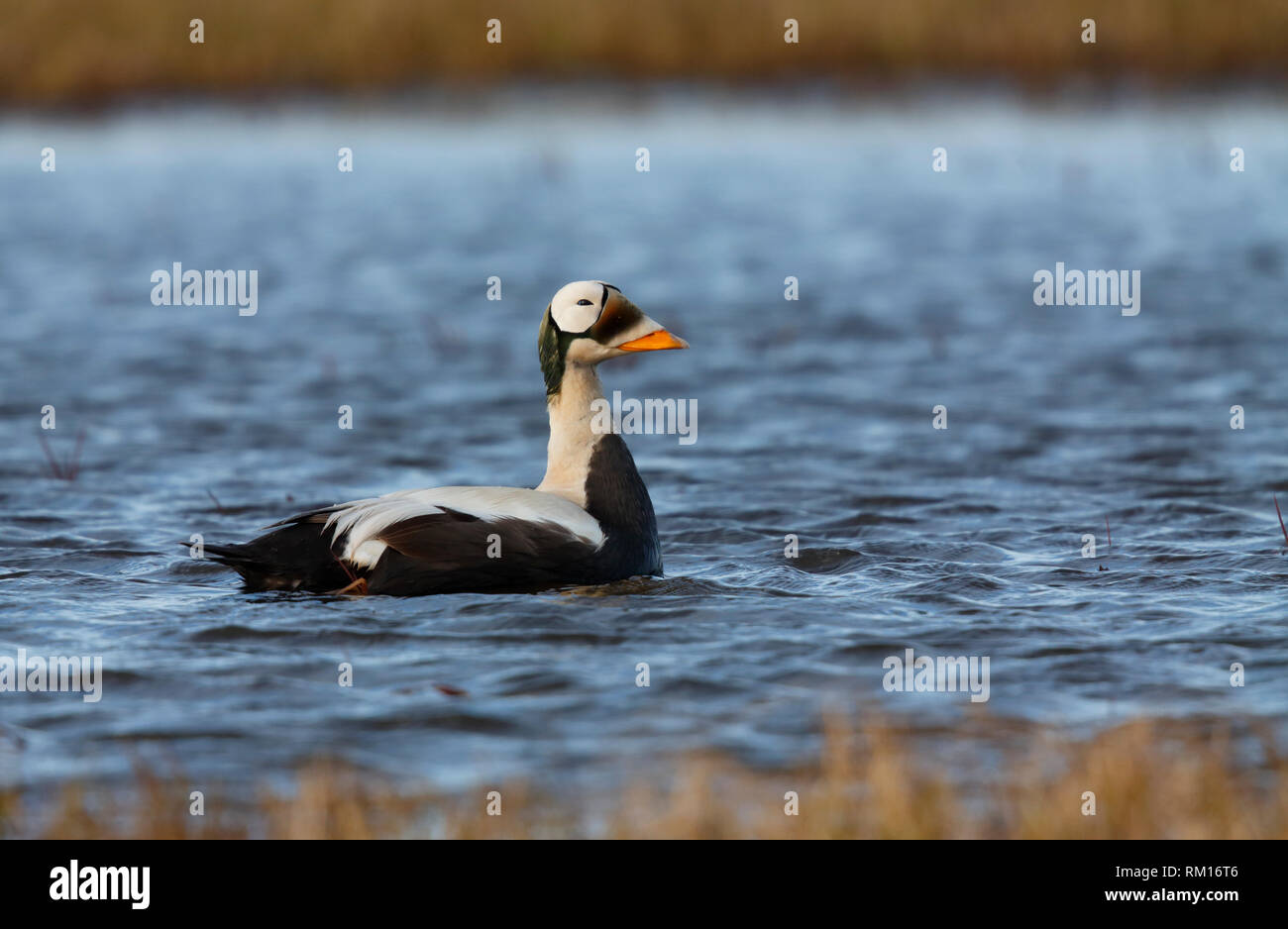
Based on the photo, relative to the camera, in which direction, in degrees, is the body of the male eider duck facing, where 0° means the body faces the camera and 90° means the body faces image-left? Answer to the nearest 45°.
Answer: approximately 270°
